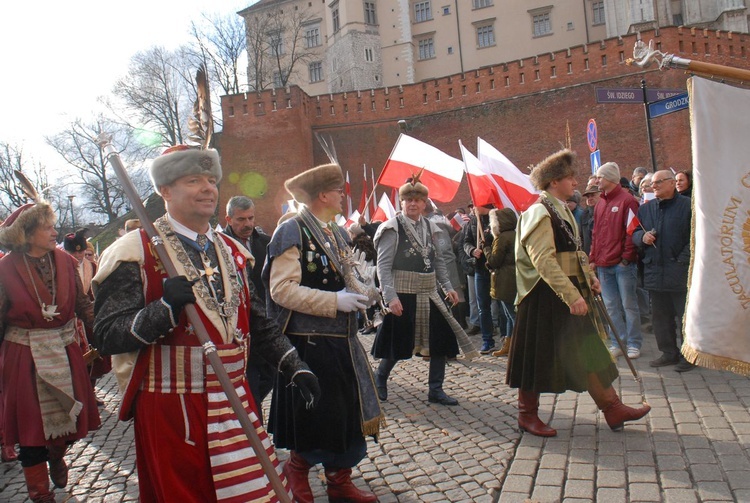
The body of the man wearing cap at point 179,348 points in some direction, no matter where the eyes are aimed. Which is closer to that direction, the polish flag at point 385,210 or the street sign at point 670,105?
the street sign

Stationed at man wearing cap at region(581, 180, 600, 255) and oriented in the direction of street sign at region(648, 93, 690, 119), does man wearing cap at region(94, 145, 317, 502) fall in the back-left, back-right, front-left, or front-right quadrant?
back-right

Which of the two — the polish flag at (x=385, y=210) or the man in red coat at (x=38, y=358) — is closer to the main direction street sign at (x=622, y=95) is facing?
the man in red coat

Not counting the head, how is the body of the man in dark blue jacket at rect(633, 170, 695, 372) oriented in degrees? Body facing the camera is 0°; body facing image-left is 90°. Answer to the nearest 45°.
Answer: approximately 45°

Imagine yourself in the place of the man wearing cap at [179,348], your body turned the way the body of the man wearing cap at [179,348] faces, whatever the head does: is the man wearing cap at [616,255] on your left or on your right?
on your left
